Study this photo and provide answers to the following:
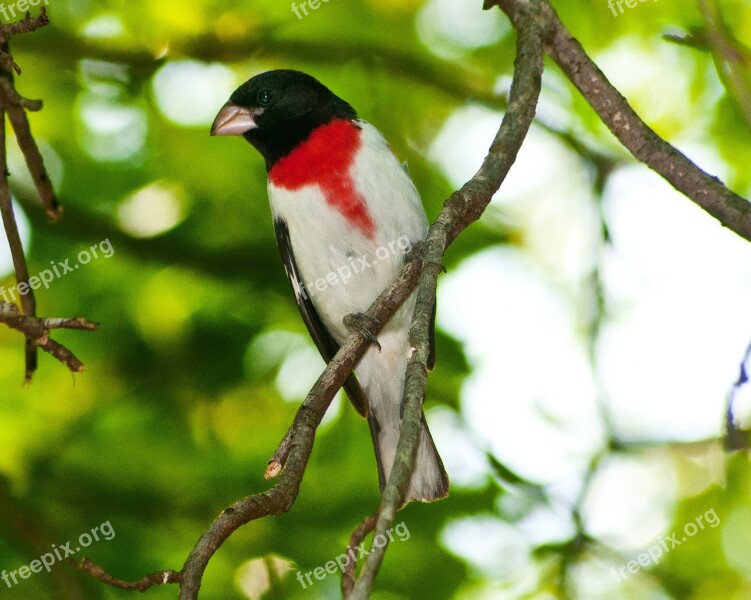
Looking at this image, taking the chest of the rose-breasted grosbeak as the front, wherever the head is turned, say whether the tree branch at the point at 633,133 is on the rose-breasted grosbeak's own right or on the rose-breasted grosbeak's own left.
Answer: on the rose-breasted grosbeak's own left

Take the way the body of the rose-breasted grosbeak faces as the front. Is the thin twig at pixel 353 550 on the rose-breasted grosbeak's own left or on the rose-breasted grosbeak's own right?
on the rose-breasted grosbeak's own left

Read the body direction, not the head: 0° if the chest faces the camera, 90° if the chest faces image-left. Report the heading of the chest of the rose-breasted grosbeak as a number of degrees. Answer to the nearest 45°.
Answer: approximately 45°
